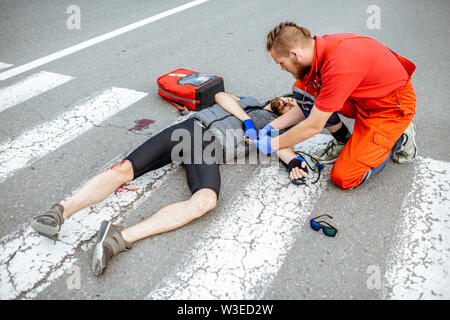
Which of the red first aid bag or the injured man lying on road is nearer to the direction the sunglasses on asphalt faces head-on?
the injured man lying on road

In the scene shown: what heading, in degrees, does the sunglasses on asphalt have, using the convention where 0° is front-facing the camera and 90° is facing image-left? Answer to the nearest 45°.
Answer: approximately 45°

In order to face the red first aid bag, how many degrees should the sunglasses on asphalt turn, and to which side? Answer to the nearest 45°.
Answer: approximately 90° to its right
